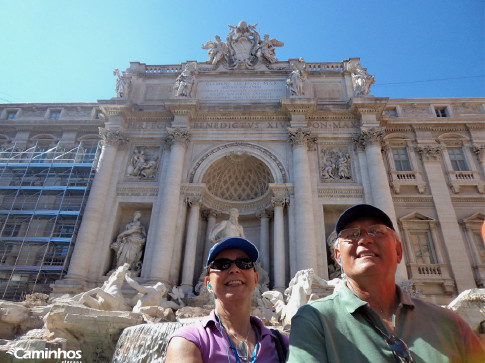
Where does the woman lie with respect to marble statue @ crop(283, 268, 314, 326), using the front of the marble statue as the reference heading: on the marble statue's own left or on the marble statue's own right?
on the marble statue's own right

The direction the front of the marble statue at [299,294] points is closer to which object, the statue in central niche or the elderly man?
the elderly man

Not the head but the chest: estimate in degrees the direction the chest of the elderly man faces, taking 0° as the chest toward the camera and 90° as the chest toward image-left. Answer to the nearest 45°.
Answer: approximately 0°

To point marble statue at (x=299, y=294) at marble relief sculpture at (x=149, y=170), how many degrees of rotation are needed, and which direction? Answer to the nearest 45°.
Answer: approximately 180°

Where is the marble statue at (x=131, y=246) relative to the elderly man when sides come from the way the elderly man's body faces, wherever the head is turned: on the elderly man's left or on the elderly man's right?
on the elderly man's right

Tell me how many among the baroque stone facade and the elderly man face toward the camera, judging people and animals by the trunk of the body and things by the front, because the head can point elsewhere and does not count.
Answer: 2

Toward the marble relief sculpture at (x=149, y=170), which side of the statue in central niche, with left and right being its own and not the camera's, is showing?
right

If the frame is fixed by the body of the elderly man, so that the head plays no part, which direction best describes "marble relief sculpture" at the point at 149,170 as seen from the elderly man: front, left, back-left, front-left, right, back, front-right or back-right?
back-right
